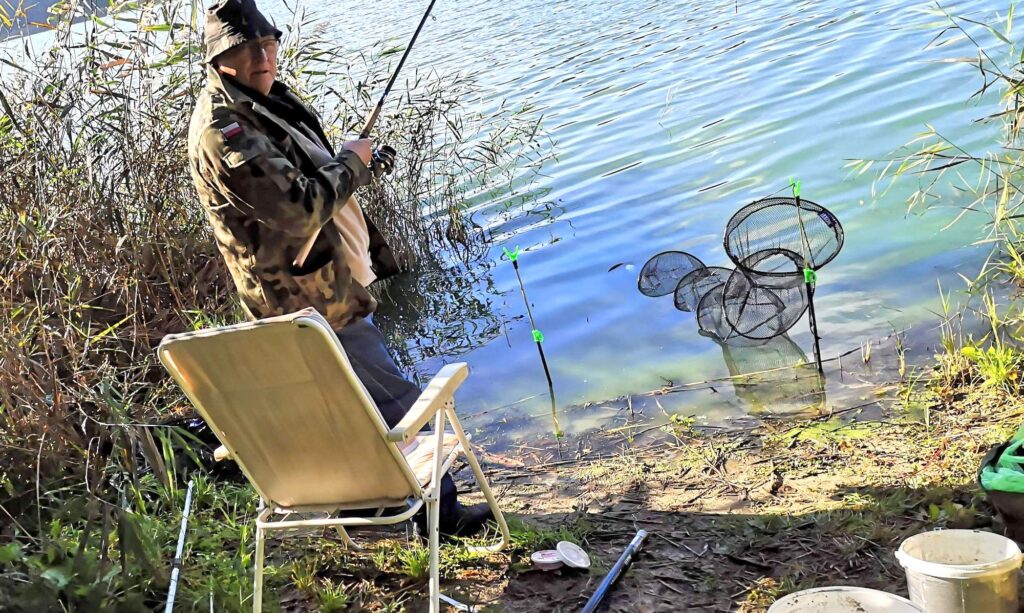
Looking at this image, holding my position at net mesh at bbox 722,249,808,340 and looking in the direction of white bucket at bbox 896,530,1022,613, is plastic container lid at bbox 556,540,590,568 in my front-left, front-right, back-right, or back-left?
front-right

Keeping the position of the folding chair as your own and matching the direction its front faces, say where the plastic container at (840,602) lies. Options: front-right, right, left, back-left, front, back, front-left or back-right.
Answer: right

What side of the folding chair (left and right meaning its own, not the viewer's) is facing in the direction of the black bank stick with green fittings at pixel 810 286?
front

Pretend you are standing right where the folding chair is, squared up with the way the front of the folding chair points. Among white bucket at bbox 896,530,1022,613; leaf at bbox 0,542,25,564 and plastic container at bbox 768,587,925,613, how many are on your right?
2

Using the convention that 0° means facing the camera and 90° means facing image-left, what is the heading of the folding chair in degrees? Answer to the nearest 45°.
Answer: approximately 225°

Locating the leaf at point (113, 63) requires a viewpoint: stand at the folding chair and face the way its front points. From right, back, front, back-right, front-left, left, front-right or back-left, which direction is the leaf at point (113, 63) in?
front-left

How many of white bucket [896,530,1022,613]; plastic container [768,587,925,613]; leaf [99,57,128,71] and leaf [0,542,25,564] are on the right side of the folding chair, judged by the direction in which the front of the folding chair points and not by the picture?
2

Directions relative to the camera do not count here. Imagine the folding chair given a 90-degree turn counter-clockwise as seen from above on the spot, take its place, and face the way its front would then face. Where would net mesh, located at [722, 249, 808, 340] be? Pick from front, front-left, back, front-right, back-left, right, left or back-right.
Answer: right

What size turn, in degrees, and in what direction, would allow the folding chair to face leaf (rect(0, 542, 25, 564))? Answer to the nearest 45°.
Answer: approximately 135° to its left

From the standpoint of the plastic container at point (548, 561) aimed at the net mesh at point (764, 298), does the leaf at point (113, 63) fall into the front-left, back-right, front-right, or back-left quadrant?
front-left

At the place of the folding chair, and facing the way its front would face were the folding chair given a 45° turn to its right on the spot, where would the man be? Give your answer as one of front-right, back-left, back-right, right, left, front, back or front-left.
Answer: left

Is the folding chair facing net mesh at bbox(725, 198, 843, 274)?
yes
